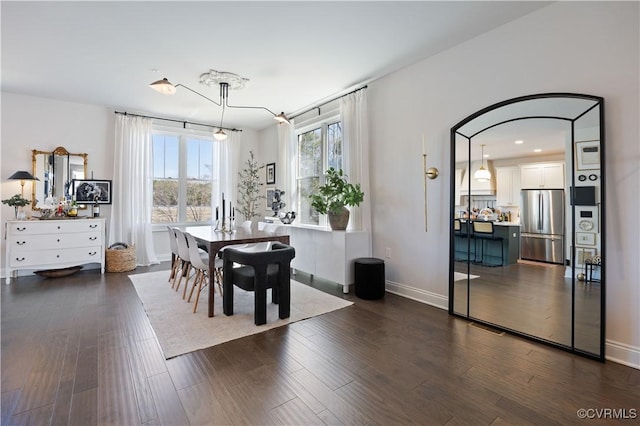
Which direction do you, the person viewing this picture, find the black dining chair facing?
facing away from the viewer and to the left of the viewer

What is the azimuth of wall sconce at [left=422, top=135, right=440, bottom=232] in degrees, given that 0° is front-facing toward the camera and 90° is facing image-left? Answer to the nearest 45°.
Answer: approximately 45°

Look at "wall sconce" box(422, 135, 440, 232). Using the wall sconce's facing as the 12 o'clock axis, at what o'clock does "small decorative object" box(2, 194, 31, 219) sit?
The small decorative object is roughly at 1 o'clock from the wall sconce.

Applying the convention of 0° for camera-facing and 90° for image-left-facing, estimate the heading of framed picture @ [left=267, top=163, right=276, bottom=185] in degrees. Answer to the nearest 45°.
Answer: approximately 45°

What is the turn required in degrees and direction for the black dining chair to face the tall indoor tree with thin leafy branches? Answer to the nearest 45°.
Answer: approximately 45° to its right
